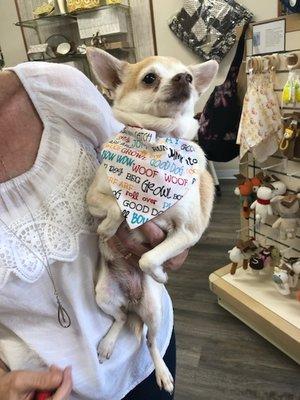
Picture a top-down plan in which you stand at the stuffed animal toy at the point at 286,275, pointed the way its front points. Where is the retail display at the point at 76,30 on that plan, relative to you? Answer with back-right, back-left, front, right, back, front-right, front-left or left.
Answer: right

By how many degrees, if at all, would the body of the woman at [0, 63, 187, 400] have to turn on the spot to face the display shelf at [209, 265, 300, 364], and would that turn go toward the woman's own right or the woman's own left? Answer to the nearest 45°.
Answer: approximately 135° to the woman's own left

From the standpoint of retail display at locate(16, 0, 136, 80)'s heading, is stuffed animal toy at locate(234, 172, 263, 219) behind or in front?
in front

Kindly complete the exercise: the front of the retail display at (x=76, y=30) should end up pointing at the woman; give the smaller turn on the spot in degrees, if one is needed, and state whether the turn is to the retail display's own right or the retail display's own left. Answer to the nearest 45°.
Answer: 0° — it already faces them

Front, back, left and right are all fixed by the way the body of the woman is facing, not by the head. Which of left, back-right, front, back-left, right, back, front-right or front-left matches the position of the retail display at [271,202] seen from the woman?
back-left

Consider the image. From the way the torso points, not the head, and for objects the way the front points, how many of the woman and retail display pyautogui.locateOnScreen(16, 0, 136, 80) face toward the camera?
2

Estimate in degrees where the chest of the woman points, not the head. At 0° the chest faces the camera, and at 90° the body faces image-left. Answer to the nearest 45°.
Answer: approximately 0°

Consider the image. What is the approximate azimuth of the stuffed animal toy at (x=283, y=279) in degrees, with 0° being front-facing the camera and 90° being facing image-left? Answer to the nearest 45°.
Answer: approximately 45°

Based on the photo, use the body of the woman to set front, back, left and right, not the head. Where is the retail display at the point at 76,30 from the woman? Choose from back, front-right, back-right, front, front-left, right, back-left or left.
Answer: back

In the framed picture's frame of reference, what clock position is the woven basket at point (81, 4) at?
The woven basket is roughly at 3 o'clock from the framed picture.

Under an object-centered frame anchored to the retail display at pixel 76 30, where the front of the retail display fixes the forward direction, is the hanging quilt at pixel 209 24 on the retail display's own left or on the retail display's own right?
on the retail display's own left
